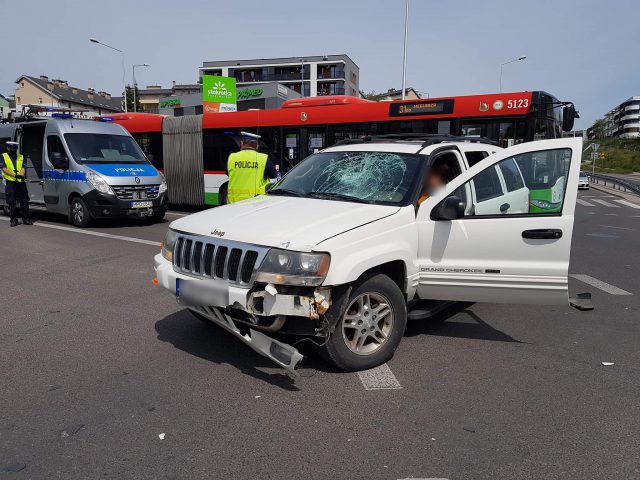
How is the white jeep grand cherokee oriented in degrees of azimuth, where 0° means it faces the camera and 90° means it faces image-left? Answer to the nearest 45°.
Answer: approximately 45°

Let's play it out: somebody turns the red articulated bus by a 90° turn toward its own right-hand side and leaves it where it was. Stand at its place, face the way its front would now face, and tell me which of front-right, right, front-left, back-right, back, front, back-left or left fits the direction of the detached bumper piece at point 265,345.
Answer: front-left

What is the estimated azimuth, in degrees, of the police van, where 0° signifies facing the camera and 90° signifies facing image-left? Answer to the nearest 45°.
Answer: approximately 315°

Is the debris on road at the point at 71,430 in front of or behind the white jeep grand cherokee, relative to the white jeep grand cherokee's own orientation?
in front

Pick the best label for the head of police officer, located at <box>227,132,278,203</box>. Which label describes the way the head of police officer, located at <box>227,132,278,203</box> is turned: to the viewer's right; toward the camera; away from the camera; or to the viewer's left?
away from the camera

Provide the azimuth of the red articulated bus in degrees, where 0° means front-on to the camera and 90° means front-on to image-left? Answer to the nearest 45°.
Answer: approximately 315°

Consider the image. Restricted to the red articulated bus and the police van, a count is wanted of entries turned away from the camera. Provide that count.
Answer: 0

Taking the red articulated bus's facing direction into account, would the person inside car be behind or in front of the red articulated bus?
in front

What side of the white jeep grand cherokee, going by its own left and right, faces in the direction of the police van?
right

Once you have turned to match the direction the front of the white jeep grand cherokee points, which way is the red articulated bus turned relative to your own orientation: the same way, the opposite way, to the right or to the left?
to the left

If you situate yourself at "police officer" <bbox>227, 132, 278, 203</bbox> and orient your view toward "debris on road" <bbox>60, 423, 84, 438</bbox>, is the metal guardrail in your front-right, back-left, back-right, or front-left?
back-left

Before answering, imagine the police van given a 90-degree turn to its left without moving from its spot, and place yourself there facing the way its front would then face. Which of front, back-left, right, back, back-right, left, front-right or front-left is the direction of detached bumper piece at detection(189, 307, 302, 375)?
back-right
